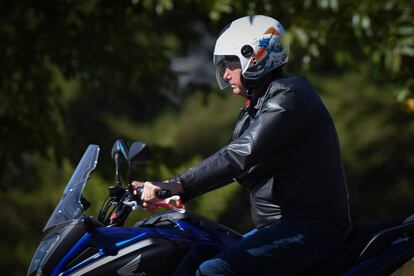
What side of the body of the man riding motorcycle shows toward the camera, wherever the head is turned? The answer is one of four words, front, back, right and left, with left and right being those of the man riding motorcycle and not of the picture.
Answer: left

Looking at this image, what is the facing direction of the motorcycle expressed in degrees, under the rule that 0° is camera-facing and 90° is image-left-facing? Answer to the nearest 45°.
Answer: approximately 90°

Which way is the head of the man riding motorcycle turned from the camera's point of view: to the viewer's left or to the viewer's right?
to the viewer's left
